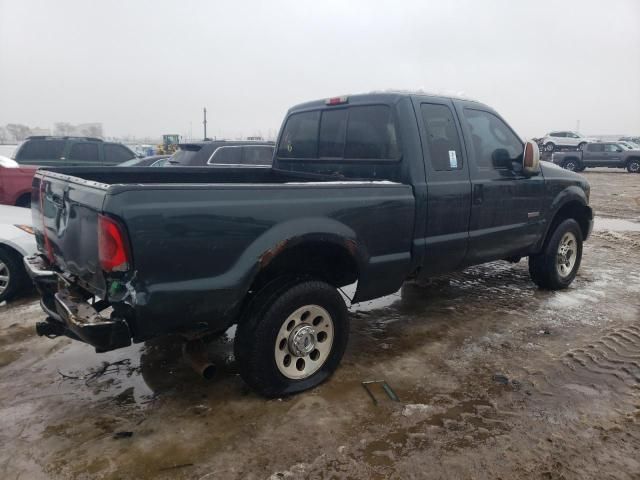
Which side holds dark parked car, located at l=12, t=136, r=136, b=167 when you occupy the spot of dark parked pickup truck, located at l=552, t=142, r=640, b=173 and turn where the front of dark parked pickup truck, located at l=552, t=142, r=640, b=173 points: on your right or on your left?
on your right

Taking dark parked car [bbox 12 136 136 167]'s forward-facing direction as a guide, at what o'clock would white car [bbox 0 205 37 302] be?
The white car is roughly at 3 o'clock from the dark parked car.

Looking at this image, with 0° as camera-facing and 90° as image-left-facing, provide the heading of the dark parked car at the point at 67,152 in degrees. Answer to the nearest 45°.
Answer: approximately 270°

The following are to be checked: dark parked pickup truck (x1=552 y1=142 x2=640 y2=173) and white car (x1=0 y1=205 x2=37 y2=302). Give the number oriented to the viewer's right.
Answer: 2

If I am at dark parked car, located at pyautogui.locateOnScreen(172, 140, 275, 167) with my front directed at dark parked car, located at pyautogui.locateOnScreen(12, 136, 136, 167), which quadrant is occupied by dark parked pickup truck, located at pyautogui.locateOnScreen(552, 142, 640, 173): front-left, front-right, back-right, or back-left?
back-right

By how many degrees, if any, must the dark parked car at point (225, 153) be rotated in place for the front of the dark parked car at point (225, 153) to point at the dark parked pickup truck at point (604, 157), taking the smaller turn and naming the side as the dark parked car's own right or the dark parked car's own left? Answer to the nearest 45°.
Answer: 0° — it already faces it

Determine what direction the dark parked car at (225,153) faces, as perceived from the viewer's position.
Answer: facing away from the viewer and to the right of the viewer

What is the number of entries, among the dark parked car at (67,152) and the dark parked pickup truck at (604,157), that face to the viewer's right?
2

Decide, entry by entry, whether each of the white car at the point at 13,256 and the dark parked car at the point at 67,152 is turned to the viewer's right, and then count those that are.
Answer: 2

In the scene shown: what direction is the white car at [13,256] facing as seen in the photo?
to the viewer's right

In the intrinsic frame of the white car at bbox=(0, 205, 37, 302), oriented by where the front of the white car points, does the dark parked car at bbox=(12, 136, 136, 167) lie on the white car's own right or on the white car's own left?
on the white car's own left

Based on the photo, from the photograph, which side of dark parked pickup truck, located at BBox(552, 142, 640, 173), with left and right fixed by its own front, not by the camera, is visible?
right
